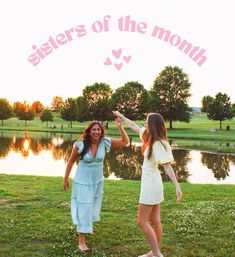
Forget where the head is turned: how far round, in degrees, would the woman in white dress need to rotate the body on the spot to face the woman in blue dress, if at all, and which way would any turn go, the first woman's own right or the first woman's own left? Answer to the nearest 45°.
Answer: approximately 45° to the first woman's own right

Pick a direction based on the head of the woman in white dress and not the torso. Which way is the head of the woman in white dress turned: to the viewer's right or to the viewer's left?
to the viewer's left

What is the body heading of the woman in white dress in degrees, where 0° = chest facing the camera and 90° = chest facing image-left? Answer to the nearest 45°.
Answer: approximately 90°
